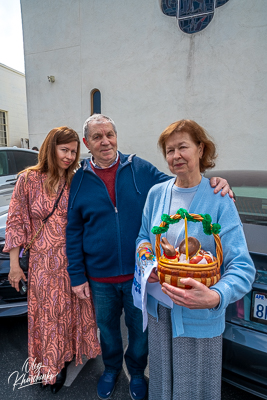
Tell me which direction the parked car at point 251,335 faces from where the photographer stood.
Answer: facing away from the viewer and to the right of the viewer

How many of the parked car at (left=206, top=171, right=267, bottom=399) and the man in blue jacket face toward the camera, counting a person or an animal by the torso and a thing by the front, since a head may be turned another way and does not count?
1

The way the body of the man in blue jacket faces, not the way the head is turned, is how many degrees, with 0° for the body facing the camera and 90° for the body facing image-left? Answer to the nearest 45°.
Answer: approximately 0°

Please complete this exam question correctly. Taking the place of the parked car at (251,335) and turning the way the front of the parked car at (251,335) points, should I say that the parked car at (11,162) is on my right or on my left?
on my left

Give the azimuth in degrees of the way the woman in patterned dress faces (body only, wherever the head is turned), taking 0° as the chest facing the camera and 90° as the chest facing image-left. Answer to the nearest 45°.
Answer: approximately 315°

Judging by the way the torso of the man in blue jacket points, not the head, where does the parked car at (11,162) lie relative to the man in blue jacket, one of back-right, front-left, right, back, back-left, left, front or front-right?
back-right

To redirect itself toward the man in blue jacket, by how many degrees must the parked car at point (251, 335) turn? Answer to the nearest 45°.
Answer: approximately 135° to its left

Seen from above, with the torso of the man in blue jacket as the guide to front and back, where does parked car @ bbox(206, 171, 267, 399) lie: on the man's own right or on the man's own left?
on the man's own left

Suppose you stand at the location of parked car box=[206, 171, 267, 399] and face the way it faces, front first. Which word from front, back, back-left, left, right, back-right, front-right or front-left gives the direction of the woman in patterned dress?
back-left
